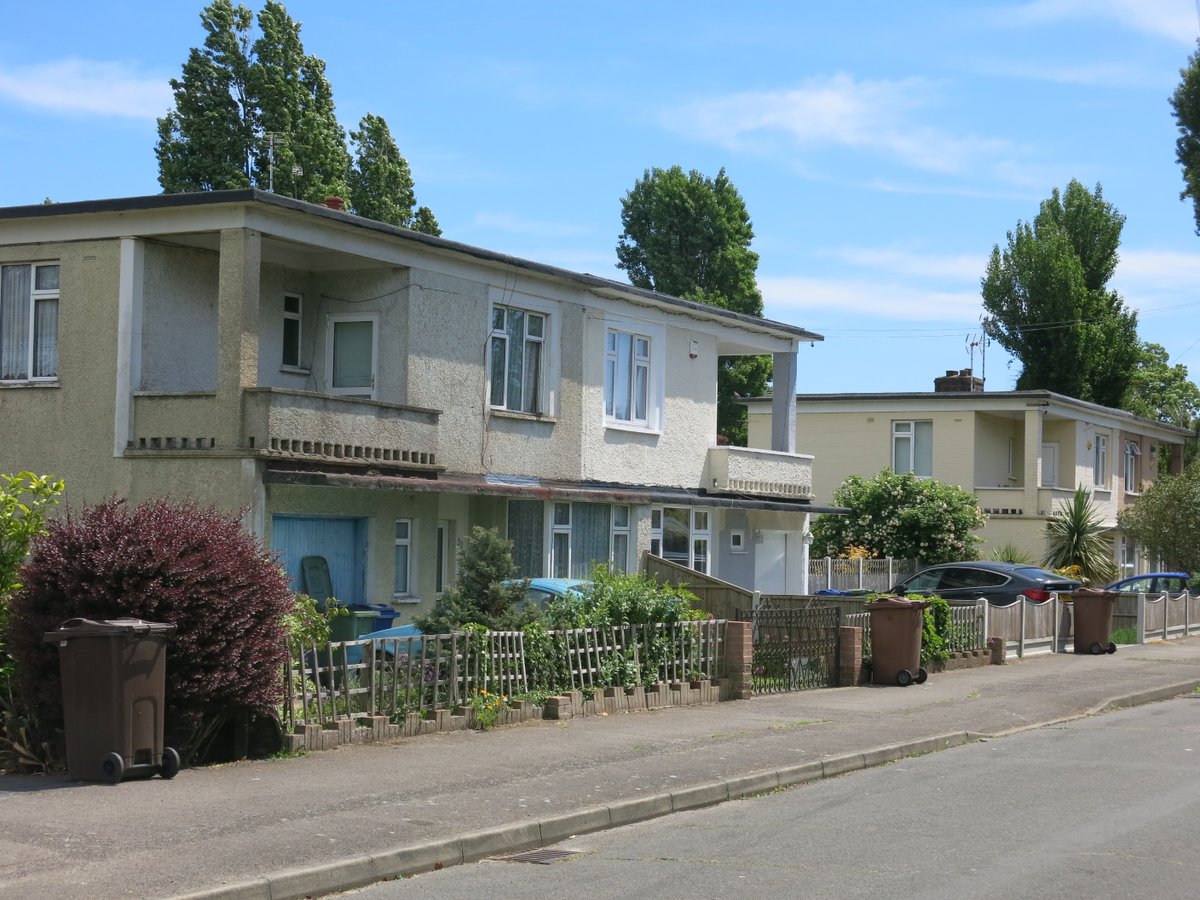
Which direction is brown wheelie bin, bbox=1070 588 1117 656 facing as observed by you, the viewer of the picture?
facing away from the viewer and to the left of the viewer

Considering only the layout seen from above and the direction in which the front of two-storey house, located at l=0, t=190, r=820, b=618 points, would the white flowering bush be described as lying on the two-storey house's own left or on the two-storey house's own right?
on the two-storey house's own left

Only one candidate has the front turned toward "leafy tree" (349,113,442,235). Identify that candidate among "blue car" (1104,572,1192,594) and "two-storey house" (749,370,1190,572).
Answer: the blue car

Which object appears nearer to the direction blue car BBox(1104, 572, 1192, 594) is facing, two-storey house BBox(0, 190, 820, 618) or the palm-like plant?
the palm-like plant

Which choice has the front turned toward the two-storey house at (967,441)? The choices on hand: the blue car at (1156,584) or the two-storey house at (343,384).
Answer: the blue car

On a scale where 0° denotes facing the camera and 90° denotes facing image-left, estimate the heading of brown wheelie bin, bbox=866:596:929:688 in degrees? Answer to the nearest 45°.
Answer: approximately 135°

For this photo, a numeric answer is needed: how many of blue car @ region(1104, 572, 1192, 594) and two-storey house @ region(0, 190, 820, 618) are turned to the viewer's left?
1

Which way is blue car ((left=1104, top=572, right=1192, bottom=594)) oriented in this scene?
to the viewer's left

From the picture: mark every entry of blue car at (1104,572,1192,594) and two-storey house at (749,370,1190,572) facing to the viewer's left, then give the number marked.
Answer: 1

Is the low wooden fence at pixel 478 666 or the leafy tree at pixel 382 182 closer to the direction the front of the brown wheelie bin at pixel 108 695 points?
the leafy tree
